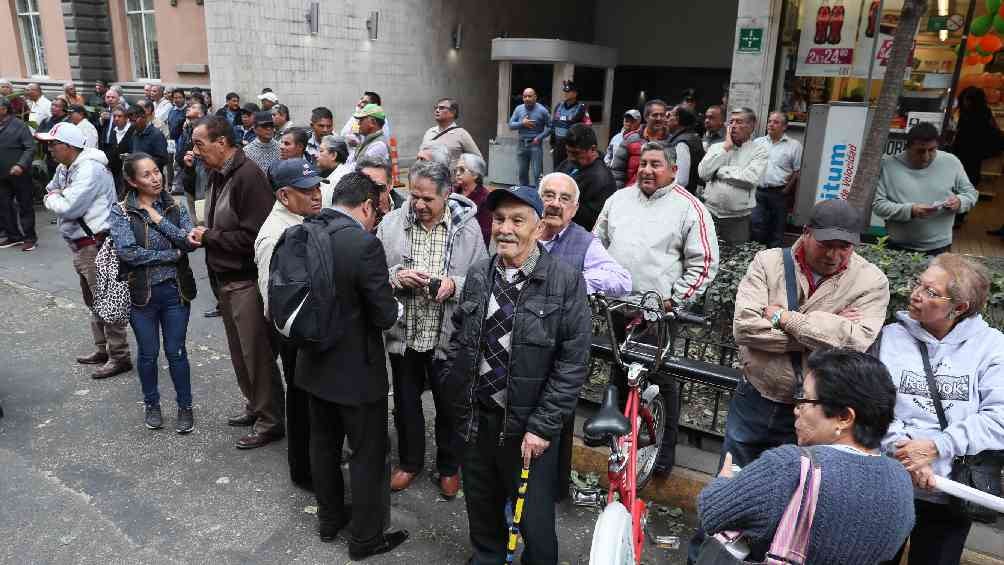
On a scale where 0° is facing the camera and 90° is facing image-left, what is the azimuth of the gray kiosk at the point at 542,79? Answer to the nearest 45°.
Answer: approximately 0°

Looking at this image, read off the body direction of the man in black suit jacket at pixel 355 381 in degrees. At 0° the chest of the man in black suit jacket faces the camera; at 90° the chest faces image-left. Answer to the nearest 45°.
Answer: approximately 225°

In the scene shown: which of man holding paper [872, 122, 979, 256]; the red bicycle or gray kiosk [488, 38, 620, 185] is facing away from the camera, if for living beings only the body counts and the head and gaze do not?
the red bicycle

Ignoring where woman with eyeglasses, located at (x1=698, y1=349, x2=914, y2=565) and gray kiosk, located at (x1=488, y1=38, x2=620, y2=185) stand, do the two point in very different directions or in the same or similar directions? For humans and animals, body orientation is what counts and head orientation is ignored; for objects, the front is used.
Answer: very different directions

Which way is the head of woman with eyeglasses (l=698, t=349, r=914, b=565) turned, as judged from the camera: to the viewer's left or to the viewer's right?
to the viewer's left

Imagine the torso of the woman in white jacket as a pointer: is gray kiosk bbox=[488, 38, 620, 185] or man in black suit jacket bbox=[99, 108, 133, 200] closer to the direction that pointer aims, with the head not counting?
the man in black suit jacket

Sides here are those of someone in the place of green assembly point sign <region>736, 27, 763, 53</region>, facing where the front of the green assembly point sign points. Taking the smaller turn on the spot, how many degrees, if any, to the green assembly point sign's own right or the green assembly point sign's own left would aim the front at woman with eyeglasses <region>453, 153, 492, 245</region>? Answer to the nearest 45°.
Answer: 0° — it already faces them

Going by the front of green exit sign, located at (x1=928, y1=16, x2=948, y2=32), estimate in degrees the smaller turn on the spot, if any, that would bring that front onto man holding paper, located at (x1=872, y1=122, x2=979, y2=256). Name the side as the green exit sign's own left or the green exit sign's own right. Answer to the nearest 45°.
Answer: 0° — it already faces them
